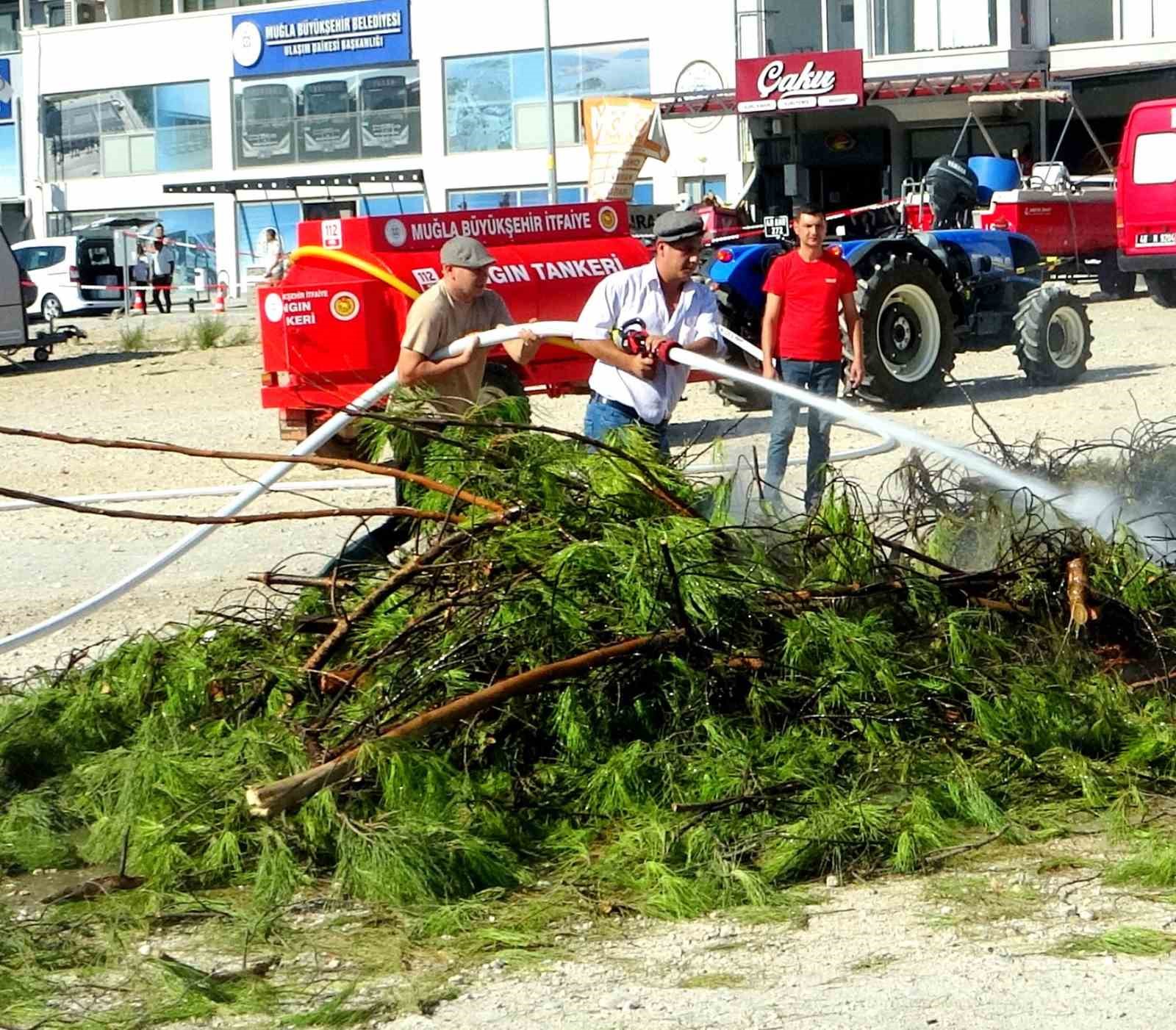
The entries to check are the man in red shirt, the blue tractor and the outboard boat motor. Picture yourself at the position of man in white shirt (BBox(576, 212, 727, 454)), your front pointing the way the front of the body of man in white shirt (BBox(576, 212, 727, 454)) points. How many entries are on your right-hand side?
0

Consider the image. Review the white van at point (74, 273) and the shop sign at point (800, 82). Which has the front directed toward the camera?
the shop sign

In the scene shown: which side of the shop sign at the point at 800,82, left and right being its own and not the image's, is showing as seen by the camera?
front

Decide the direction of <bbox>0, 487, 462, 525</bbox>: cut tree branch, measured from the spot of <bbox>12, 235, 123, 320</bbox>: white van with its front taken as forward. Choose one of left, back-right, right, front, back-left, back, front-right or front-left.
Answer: back-left

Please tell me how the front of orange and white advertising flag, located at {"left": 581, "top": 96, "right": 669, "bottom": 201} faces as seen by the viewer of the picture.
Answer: facing the viewer

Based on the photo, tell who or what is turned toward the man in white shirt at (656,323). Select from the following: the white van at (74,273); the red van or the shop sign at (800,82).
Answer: the shop sign

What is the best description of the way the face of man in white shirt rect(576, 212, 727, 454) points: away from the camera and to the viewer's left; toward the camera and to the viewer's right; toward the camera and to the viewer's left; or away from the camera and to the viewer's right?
toward the camera and to the viewer's right

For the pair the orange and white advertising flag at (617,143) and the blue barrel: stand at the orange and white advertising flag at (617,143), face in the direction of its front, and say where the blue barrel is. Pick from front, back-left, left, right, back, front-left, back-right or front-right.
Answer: front-left

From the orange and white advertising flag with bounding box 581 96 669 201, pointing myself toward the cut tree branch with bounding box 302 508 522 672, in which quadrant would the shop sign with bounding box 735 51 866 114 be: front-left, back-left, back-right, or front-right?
back-left

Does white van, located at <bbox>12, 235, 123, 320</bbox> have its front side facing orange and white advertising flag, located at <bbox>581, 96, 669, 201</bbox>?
no

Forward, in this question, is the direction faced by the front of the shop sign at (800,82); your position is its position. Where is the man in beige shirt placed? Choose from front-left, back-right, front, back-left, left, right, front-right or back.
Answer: front

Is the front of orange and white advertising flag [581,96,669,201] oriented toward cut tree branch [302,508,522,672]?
yes

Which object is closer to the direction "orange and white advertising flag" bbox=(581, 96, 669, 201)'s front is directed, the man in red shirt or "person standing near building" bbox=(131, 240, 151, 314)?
the man in red shirt

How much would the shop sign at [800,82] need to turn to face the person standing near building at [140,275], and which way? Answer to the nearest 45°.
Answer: approximately 90° to its right

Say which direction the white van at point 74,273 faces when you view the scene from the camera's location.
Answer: facing away from the viewer and to the left of the viewer

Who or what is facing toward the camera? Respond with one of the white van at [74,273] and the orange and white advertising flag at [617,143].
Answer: the orange and white advertising flag

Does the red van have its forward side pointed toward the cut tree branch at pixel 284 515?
no
